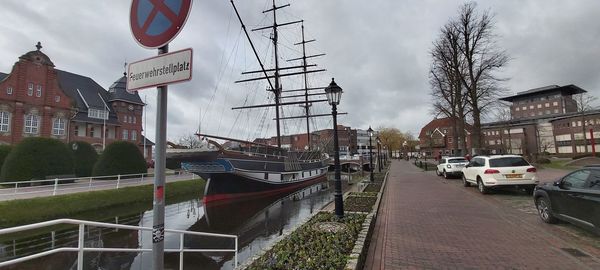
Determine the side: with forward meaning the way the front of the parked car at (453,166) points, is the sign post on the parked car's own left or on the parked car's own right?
on the parked car's own left

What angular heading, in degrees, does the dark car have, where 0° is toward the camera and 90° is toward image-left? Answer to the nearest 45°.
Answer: approximately 135°

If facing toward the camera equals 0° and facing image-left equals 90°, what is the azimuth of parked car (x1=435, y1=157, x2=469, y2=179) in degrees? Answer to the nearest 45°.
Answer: approximately 135°

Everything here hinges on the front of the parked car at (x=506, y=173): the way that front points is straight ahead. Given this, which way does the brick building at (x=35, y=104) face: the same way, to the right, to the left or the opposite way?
to the right
